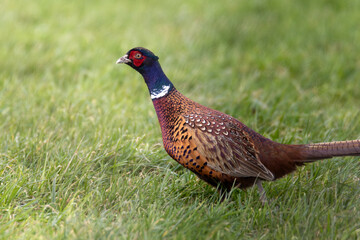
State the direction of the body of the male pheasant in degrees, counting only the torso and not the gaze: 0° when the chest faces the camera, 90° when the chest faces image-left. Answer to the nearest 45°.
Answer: approximately 90°
